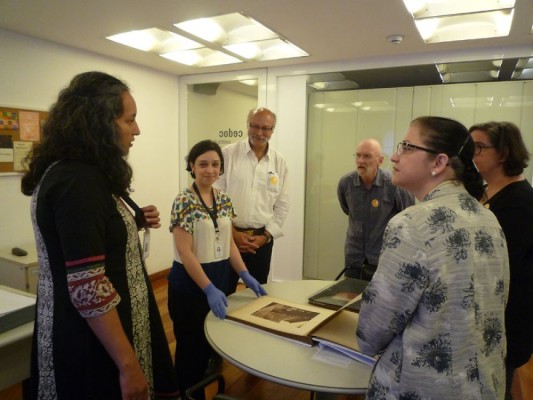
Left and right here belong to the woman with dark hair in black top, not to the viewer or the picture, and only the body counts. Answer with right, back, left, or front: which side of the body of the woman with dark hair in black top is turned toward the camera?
left

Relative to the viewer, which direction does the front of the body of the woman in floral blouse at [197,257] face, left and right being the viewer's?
facing the viewer and to the right of the viewer

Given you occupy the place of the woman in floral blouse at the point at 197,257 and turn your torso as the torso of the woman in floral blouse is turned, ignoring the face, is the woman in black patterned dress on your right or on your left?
on your right

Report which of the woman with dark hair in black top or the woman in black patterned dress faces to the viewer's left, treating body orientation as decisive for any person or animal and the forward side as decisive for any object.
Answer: the woman with dark hair in black top

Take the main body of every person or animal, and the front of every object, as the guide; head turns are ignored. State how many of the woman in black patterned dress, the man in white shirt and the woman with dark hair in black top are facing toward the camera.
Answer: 1

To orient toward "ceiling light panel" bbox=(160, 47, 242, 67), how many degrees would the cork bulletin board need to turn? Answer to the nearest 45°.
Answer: approximately 45° to its left

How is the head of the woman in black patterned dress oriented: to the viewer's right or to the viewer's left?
to the viewer's right

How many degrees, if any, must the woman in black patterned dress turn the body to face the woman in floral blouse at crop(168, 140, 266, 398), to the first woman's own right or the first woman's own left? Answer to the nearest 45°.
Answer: approximately 45° to the first woman's own left

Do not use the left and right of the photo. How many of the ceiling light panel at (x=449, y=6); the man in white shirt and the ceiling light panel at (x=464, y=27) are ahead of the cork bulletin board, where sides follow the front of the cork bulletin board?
3

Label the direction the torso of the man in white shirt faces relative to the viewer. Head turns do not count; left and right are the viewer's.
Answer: facing the viewer

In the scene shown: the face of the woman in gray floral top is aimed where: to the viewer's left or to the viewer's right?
to the viewer's left

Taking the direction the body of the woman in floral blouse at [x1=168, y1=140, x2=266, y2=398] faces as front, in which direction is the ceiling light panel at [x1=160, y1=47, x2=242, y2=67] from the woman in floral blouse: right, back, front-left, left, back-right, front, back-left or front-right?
back-left

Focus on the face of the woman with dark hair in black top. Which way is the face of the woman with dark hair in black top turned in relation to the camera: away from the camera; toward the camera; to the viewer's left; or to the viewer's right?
to the viewer's left

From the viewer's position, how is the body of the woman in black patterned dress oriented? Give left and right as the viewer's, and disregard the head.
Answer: facing to the right of the viewer

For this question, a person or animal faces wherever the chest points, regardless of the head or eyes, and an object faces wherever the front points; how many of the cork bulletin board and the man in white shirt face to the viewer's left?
0

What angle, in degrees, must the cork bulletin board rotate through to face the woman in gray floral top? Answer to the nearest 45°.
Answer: approximately 45° to its right
